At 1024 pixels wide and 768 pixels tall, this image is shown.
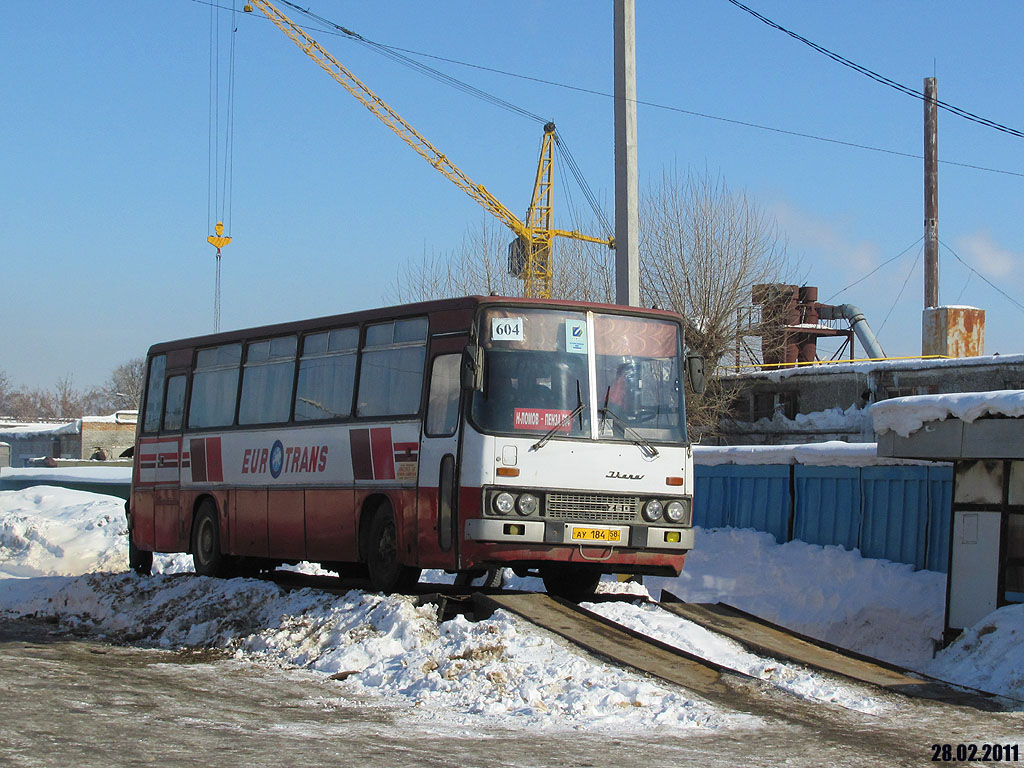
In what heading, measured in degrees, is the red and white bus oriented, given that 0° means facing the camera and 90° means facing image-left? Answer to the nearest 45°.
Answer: approximately 315°

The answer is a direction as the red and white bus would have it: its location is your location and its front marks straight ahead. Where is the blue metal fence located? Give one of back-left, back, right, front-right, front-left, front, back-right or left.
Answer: left

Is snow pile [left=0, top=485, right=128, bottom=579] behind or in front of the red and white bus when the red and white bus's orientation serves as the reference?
behind

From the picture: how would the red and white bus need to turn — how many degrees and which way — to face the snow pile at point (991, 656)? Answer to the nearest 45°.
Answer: approximately 45° to its left

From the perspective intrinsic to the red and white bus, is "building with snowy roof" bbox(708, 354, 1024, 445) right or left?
on its left

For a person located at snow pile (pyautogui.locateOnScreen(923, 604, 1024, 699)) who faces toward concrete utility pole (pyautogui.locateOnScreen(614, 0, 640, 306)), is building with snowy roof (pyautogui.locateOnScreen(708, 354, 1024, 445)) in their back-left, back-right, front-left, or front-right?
front-right

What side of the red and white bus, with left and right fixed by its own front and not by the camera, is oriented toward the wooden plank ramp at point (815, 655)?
front

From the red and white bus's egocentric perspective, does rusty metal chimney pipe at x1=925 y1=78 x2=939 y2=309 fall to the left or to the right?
on its left

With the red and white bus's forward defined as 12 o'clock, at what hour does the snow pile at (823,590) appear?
The snow pile is roughly at 11 o'clock from the red and white bus.
